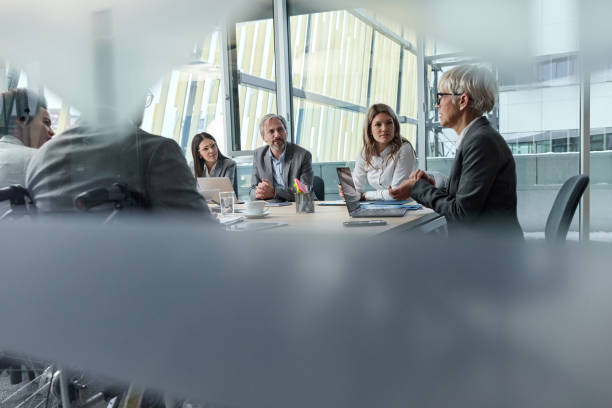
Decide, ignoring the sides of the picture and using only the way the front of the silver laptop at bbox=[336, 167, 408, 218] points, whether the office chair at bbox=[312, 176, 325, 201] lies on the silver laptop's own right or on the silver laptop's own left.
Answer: on the silver laptop's own left

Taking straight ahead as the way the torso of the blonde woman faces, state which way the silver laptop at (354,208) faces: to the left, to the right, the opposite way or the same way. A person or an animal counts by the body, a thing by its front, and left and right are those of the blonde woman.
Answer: to the left

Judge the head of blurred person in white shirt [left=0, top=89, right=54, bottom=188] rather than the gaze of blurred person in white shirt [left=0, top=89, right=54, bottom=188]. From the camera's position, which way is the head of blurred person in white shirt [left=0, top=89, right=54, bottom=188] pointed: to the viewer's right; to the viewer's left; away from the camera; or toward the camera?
to the viewer's right

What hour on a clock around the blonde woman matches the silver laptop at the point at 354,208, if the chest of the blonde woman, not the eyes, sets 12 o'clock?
The silver laptop is roughly at 12 o'clock from the blonde woman.

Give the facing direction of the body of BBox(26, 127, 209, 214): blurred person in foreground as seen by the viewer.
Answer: away from the camera

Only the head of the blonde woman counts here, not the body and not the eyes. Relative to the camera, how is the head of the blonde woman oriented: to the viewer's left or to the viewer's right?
to the viewer's right

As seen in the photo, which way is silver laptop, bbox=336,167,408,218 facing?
to the viewer's right

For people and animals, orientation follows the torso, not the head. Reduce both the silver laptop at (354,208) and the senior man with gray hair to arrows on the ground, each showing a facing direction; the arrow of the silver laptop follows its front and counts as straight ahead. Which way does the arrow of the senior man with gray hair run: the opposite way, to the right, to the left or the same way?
to the right

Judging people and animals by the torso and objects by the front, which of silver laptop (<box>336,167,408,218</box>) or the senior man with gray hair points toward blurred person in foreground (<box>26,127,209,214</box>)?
the senior man with gray hair

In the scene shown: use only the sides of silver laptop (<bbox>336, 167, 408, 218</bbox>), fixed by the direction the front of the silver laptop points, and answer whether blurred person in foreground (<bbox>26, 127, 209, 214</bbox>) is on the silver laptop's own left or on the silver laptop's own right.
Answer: on the silver laptop's own right

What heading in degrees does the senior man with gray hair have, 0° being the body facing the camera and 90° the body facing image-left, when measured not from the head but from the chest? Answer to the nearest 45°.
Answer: approximately 0°
